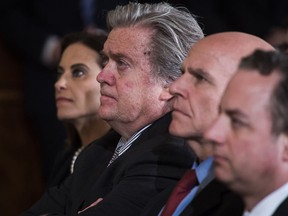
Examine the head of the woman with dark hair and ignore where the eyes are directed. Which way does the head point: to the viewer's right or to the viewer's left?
to the viewer's left

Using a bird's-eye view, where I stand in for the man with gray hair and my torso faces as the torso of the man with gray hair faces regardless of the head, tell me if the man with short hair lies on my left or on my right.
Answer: on my left

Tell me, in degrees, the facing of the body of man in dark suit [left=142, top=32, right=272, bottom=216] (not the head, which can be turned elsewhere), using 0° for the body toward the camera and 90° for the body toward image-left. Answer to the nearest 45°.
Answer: approximately 45°

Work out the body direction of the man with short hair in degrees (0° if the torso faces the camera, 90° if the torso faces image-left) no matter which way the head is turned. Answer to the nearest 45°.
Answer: approximately 90°
